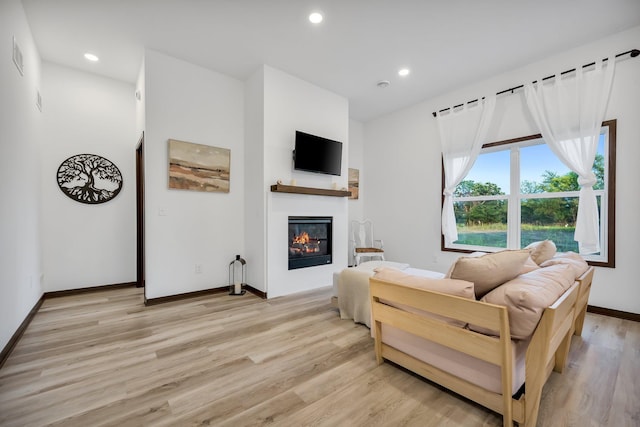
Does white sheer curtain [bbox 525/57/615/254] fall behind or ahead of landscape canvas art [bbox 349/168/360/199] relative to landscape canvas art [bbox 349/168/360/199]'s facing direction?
ahead

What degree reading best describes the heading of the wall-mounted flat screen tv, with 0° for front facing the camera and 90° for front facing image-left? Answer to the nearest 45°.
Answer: approximately 315°

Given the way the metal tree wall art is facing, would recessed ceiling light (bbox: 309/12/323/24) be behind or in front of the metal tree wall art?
in front

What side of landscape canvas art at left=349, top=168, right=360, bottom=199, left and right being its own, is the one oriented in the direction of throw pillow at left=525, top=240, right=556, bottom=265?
front

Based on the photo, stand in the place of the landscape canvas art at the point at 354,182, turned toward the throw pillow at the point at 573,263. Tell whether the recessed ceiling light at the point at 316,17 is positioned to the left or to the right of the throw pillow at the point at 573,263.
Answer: right

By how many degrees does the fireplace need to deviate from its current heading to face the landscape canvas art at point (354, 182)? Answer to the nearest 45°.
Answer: approximately 90° to its left

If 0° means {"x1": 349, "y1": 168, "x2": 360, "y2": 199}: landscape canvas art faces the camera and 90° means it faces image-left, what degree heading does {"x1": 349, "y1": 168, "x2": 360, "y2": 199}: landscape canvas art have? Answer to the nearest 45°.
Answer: approximately 315°

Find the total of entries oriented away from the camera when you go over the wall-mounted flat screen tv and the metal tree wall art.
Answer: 0

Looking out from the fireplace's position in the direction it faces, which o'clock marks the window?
The window is roughly at 11 o'clock from the fireplace.
